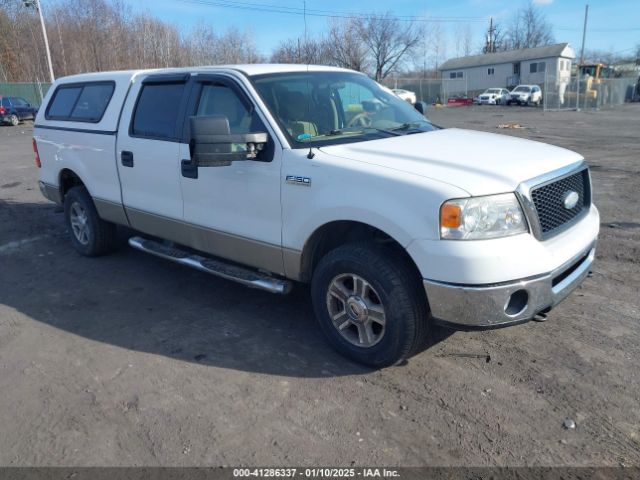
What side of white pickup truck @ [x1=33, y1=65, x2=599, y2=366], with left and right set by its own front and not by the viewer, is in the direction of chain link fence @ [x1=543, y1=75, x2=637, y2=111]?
left

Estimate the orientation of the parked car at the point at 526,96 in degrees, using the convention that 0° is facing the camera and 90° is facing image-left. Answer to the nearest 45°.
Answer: approximately 45°

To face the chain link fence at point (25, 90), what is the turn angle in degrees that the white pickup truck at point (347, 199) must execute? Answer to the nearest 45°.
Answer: approximately 180°

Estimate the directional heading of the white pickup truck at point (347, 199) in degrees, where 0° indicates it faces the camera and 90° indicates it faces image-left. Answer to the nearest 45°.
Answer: approximately 315°

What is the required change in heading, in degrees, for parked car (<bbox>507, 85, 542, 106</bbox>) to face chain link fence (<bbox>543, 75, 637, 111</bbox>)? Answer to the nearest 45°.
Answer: approximately 90° to its left
